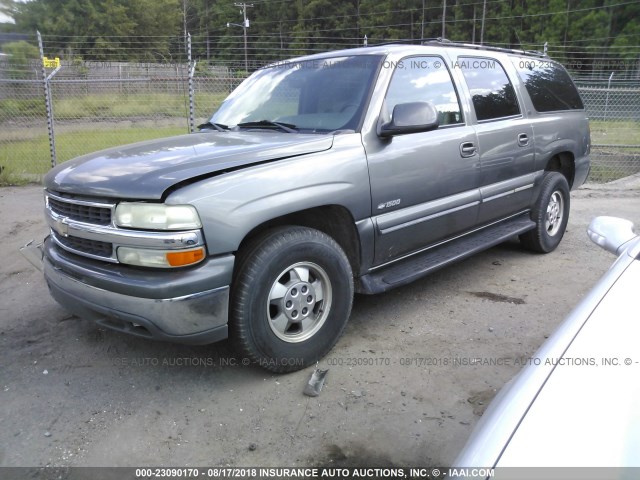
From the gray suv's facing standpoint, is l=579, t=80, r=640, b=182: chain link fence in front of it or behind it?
behind

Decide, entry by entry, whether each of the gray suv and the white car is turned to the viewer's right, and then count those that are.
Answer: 0

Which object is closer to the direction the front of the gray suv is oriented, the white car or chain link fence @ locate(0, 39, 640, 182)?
the white car

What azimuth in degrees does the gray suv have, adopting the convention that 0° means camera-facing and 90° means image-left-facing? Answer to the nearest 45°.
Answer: approximately 45°
